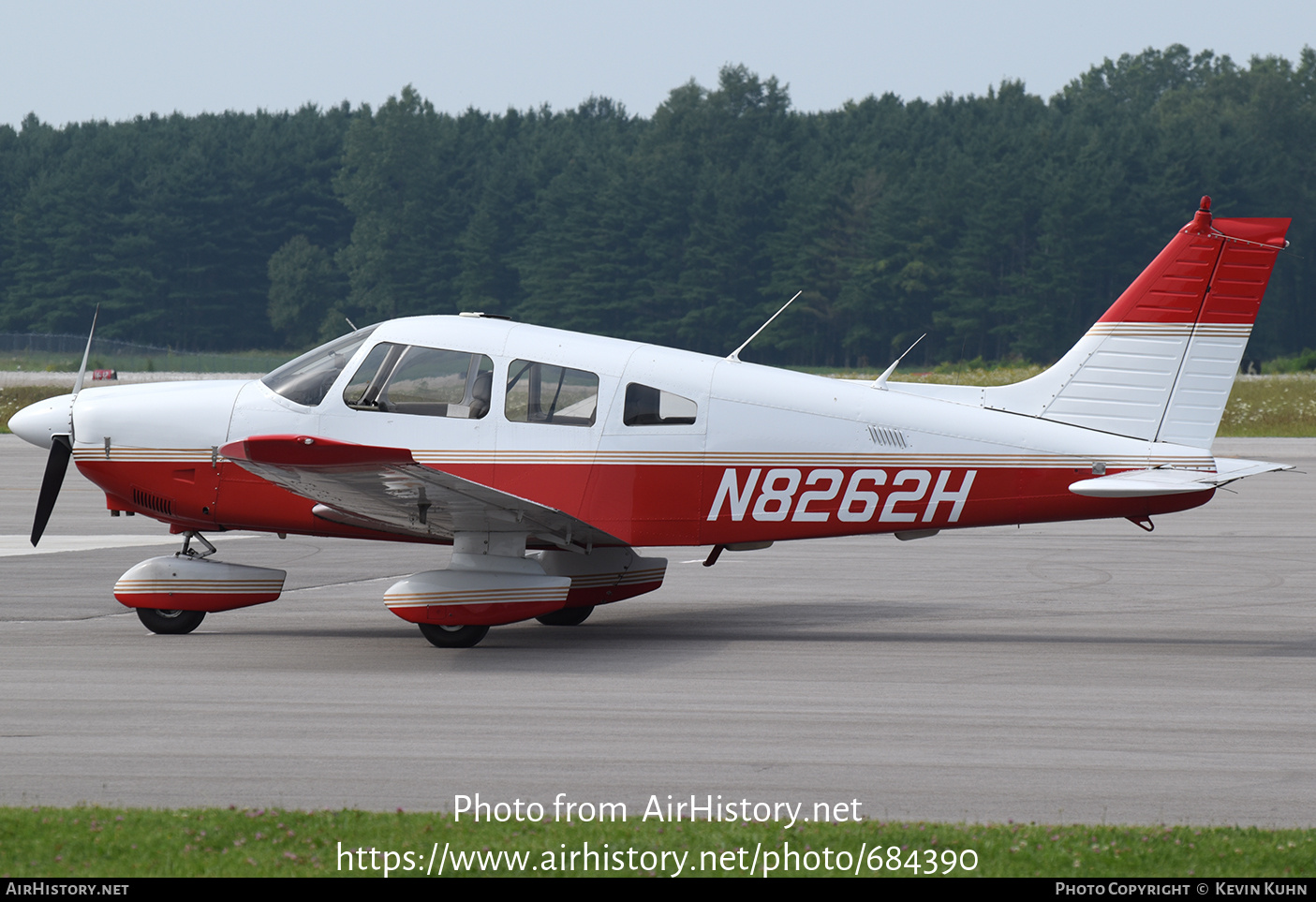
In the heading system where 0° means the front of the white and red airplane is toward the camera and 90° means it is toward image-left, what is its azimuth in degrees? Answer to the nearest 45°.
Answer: approximately 90°
